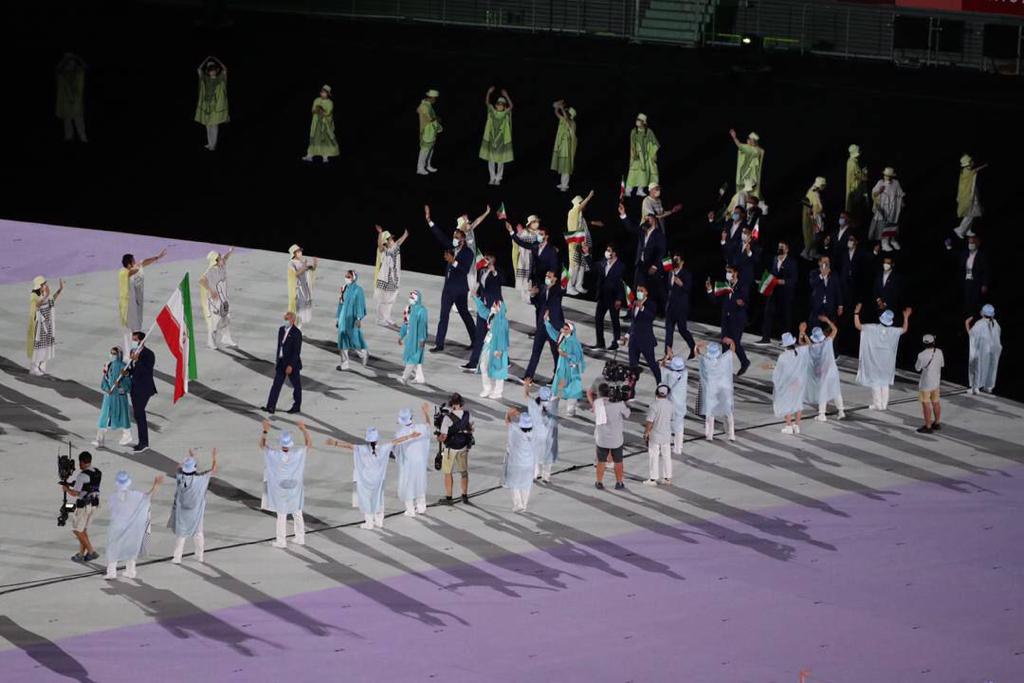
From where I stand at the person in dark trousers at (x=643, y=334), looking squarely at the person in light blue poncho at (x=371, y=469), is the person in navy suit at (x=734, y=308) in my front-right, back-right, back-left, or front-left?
back-left

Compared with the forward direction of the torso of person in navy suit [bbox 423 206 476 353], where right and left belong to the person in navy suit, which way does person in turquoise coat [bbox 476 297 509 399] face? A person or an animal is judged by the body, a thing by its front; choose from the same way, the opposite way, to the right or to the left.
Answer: the same way

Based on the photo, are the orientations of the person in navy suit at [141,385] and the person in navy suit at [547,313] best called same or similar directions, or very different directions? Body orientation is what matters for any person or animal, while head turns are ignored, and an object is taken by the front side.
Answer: same or similar directions

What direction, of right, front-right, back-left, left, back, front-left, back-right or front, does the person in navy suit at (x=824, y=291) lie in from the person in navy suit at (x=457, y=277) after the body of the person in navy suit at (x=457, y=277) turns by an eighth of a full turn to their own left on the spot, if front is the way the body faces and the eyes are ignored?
left

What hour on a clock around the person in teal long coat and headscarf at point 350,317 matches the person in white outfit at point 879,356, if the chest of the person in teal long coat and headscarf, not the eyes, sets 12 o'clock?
The person in white outfit is roughly at 8 o'clock from the person in teal long coat and headscarf.

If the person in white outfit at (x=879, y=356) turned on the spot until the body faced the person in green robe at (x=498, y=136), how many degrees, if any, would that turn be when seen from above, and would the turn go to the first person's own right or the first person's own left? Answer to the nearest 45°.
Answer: approximately 45° to the first person's own left

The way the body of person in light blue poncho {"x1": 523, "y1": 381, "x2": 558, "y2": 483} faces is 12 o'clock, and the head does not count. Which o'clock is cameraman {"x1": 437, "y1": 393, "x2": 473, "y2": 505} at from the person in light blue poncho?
The cameraman is roughly at 8 o'clock from the person in light blue poncho.

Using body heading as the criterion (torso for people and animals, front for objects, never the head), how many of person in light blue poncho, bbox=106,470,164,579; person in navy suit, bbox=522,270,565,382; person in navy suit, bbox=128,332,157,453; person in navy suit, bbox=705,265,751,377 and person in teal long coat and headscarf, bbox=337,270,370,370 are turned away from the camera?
1

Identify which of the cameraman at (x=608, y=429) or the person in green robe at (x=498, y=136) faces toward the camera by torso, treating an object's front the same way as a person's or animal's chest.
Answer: the person in green robe

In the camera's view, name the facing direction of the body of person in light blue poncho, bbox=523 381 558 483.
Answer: away from the camera

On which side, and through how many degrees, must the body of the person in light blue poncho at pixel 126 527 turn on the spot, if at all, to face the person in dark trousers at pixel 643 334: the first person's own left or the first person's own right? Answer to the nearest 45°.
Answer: approximately 45° to the first person's own right

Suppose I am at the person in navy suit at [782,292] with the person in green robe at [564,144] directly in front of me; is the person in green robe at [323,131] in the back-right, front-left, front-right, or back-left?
front-left

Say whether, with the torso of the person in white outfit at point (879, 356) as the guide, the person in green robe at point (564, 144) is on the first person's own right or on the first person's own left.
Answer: on the first person's own left

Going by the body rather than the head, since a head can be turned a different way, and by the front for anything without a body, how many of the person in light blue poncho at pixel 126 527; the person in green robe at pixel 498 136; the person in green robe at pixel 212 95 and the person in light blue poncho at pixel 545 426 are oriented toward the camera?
2

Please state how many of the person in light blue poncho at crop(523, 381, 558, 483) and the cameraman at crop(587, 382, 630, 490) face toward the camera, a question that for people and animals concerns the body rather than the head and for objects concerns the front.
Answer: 0

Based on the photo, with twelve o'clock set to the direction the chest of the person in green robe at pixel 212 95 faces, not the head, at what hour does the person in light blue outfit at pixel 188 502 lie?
The person in light blue outfit is roughly at 12 o'clock from the person in green robe.

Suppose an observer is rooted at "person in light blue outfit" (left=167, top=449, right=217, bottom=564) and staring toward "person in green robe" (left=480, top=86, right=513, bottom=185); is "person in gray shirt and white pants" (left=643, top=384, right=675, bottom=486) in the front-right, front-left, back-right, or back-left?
front-right

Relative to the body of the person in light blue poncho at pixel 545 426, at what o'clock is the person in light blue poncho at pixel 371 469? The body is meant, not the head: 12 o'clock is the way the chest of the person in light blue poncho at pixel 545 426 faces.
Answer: the person in light blue poncho at pixel 371 469 is roughly at 8 o'clock from the person in light blue poncho at pixel 545 426.

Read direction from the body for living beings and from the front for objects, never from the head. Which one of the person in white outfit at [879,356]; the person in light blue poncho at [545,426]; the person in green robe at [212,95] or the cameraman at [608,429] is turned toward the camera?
the person in green robe

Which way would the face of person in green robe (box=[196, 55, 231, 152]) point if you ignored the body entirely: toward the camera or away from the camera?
toward the camera

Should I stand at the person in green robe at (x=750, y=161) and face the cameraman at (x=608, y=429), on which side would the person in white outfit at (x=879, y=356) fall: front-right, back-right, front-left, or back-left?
front-left

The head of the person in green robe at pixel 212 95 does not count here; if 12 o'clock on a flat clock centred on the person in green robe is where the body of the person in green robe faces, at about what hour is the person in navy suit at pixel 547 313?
The person in navy suit is roughly at 11 o'clock from the person in green robe.

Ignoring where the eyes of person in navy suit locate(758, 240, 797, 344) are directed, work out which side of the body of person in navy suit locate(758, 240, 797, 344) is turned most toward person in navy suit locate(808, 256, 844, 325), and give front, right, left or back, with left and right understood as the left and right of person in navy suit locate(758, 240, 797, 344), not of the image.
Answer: left
